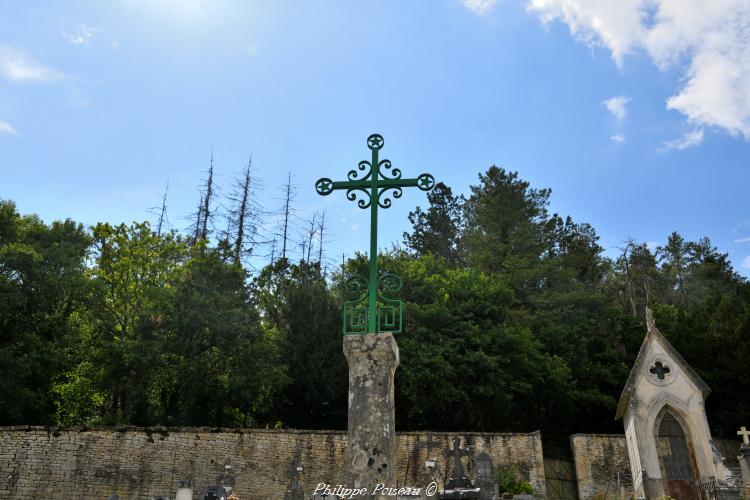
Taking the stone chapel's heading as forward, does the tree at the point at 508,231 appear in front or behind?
behind

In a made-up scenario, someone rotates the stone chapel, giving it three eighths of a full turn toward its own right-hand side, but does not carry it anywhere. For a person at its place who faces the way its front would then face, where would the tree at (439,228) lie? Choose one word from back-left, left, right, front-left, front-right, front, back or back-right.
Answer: front

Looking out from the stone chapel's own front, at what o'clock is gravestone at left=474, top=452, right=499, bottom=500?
The gravestone is roughly at 3 o'clock from the stone chapel.

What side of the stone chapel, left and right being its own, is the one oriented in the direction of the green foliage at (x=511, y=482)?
right

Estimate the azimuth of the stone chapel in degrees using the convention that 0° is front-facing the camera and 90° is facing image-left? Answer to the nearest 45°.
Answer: approximately 0°

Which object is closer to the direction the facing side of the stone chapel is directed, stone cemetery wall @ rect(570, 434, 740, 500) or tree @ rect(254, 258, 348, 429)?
the tree

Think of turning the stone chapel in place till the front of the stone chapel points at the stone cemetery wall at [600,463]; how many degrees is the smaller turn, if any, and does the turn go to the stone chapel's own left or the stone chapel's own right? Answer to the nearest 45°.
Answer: approximately 135° to the stone chapel's own right

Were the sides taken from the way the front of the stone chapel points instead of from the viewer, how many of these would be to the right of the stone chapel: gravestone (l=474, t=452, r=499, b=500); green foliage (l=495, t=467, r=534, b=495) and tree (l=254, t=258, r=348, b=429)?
3

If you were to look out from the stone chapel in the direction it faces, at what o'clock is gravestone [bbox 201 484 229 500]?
The gravestone is roughly at 2 o'clock from the stone chapel.

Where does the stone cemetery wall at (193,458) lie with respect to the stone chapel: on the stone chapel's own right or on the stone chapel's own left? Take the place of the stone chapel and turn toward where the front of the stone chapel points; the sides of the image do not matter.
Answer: on the stone chapel's own right

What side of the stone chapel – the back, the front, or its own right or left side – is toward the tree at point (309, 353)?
right
